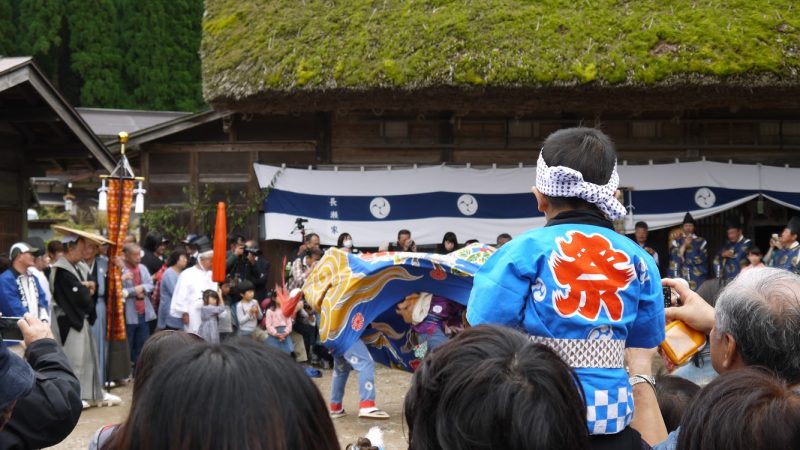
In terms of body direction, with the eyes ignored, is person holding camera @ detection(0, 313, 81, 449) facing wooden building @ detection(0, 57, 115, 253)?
yes

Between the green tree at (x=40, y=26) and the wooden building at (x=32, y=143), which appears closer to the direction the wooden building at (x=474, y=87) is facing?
the wooden building

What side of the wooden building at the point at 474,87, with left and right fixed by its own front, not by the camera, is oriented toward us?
front

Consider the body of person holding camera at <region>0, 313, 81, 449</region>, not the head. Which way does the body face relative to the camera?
away from the camera

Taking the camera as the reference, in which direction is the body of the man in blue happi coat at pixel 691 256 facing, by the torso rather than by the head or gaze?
toward the camera

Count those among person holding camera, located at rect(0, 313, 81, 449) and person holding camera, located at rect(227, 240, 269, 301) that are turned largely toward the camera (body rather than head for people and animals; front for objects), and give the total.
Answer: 1

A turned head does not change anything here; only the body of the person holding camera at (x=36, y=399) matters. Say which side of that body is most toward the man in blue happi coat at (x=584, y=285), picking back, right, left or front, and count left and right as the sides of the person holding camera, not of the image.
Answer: right

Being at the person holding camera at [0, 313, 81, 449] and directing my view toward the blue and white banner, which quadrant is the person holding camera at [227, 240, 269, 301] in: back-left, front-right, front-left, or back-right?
front-left

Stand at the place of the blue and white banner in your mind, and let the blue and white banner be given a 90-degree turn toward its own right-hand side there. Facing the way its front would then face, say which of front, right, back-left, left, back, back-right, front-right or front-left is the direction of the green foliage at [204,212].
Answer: front

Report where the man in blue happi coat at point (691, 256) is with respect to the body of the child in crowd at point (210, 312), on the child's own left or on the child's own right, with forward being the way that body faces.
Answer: on the child's own left

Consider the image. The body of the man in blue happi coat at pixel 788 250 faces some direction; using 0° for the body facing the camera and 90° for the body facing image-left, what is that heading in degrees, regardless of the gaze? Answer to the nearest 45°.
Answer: approximately 45°

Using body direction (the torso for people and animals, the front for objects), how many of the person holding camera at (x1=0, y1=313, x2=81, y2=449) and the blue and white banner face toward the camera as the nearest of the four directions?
1

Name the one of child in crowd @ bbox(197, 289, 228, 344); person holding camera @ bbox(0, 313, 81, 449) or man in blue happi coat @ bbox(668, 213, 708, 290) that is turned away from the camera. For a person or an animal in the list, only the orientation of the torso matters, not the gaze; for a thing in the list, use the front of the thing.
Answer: the person holding camera

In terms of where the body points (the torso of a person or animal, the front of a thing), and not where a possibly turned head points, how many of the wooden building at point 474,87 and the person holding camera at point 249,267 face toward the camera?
2

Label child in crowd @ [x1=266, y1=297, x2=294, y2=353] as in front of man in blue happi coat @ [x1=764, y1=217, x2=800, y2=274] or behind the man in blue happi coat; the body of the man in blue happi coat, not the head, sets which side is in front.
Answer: in front

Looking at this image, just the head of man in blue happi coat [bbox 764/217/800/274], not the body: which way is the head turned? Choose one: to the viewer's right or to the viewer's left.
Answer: to the viewer's left

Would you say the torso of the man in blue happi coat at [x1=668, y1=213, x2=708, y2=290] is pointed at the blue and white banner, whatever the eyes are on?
no

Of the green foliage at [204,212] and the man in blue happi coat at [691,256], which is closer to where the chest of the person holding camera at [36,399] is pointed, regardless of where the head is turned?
the green foliage

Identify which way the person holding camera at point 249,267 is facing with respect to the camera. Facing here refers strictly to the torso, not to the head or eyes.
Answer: toward the camera

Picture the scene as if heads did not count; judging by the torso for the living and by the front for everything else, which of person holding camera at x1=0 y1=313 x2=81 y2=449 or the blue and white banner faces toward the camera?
the blue and white banner

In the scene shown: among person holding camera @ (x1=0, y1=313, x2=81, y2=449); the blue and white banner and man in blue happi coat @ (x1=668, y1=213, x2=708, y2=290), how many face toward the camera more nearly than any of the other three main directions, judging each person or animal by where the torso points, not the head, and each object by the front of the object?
2
